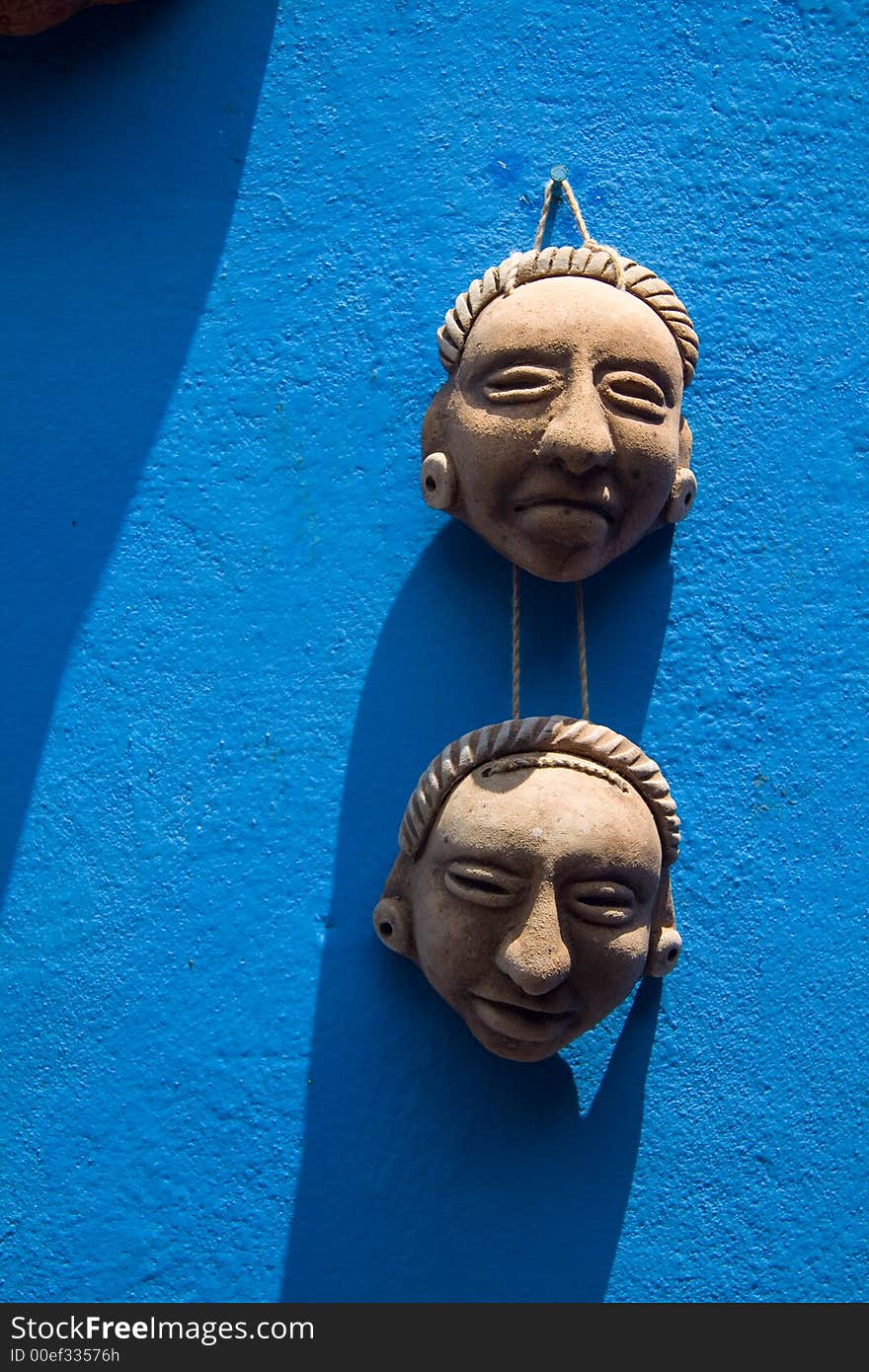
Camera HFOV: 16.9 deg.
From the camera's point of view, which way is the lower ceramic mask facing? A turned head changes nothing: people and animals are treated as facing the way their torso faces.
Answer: toward the camera

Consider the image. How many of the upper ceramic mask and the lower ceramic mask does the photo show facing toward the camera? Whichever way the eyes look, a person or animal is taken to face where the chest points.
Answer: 2

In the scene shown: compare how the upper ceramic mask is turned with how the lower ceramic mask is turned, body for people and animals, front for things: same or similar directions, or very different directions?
same or similar directions

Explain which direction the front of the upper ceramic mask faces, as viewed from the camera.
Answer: facing the viewer
